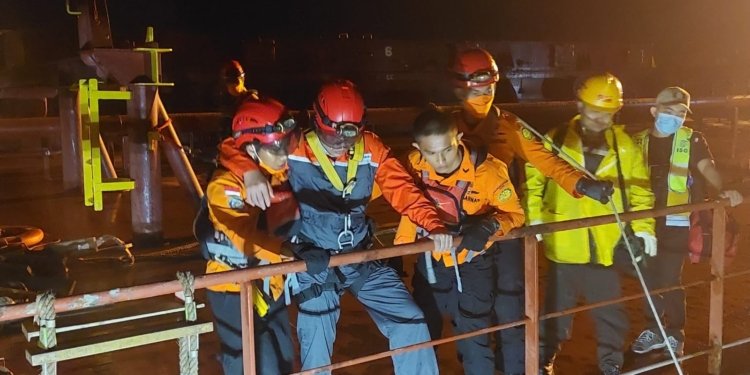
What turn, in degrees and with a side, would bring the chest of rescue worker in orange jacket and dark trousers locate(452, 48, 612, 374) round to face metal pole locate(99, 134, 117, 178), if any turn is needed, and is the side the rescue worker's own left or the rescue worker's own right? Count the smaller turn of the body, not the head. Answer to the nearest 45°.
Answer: approximately 135° to the rescue worker's own right

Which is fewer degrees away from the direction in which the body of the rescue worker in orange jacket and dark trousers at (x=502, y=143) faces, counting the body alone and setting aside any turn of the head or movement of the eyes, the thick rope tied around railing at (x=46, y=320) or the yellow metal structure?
the thick rope tied around railing

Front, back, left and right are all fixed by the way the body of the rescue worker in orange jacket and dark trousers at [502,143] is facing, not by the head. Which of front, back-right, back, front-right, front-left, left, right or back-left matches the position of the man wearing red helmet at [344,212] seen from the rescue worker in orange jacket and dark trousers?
front-right

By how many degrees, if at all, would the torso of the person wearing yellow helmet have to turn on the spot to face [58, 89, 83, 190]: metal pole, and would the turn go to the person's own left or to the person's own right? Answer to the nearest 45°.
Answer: approximately 135° to the person's own right

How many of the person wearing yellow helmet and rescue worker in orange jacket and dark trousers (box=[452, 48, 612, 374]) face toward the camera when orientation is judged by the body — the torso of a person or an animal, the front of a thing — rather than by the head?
2

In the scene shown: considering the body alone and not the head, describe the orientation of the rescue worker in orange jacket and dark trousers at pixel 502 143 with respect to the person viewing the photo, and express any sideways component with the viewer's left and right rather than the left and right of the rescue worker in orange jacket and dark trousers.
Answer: facing the viewer

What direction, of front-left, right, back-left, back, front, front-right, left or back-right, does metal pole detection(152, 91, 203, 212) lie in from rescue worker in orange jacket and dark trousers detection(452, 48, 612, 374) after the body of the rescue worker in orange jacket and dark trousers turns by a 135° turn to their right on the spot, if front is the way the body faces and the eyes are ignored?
front

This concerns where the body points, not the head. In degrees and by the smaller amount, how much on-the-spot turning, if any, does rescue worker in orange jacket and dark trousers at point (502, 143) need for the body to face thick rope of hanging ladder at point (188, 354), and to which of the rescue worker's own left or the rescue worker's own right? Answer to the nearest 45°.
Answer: approximately 45° to the rescue worker's own right
